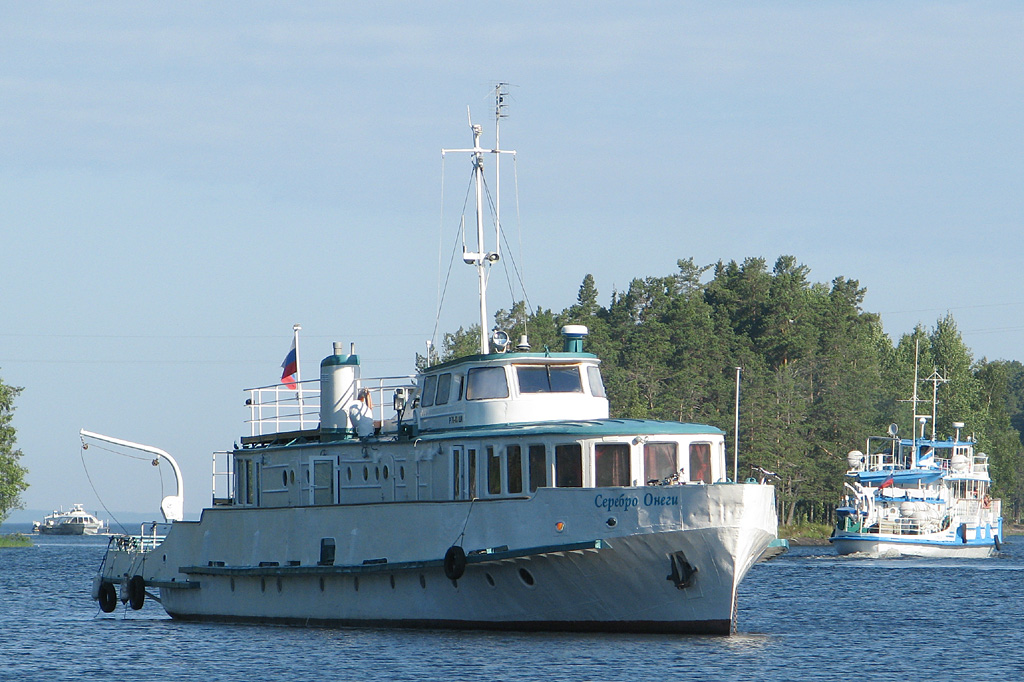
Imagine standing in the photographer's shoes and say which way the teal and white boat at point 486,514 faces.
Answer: facing the viewer and to the right of the viewer
